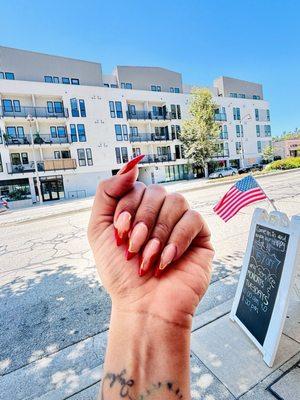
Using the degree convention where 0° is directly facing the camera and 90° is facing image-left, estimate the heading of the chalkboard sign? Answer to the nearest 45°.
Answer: approximately 45°

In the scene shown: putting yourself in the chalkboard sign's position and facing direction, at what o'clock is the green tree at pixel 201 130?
The green tree is roughly at 4 o'clock from the chalkboard sign.

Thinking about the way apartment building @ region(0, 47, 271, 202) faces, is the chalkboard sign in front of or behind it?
in front

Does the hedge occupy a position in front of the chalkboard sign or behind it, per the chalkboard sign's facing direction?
behind

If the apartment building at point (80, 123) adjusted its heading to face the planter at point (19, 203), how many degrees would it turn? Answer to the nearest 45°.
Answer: approximately 90° to its right

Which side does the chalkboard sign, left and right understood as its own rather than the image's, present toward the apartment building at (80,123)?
right

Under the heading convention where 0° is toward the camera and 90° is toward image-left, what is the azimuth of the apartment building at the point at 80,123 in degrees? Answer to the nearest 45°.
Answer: approximately 315°

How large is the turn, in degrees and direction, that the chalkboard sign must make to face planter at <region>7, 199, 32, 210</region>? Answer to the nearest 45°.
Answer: approximately 90° to its right
